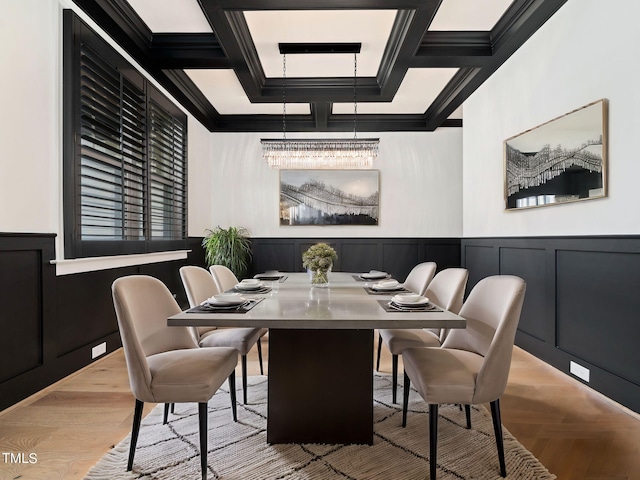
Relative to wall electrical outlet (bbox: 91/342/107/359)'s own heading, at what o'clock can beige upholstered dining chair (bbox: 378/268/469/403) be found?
The beige upholstered dining chair is roughly at 12 o'clock from the wall electrical outlet.

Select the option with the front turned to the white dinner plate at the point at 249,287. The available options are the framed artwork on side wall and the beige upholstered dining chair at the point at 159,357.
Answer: the framed artwork on side wall

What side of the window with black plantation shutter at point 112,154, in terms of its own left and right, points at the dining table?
front

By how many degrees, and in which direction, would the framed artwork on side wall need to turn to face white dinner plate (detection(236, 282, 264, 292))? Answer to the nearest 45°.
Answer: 0° — it already faces it

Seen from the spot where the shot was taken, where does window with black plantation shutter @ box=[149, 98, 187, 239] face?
facing the viewer and to the right of the viewer

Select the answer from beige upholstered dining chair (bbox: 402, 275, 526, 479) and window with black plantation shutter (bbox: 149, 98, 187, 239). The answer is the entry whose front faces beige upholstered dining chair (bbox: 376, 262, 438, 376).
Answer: the window with black plantation shutter

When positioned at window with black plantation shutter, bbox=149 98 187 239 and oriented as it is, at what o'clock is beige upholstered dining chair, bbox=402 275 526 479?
The beige upholstered dining chair is roughly at 1 o'clock from the window with black plantation shutter.

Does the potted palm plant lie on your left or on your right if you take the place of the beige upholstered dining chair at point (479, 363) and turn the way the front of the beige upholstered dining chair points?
on your right

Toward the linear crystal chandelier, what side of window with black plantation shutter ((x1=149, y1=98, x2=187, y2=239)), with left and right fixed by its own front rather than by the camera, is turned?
front

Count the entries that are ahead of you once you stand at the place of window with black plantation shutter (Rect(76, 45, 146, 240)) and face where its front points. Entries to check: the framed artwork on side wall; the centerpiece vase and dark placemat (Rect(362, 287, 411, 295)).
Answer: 3

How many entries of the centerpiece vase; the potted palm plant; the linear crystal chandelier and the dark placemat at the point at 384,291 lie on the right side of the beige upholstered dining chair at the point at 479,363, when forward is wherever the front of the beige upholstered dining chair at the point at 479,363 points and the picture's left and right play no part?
4

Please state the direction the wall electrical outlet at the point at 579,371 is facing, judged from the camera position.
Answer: facing the viewer and to the left of the viewer

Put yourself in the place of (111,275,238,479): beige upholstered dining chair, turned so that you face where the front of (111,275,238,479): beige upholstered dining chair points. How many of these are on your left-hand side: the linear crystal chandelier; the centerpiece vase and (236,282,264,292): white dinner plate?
3

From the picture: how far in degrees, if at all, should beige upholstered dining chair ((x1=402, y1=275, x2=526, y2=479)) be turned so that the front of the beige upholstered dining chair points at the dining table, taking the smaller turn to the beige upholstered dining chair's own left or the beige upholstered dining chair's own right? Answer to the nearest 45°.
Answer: approximately 45° to the beige upholstered dining chair's own right
